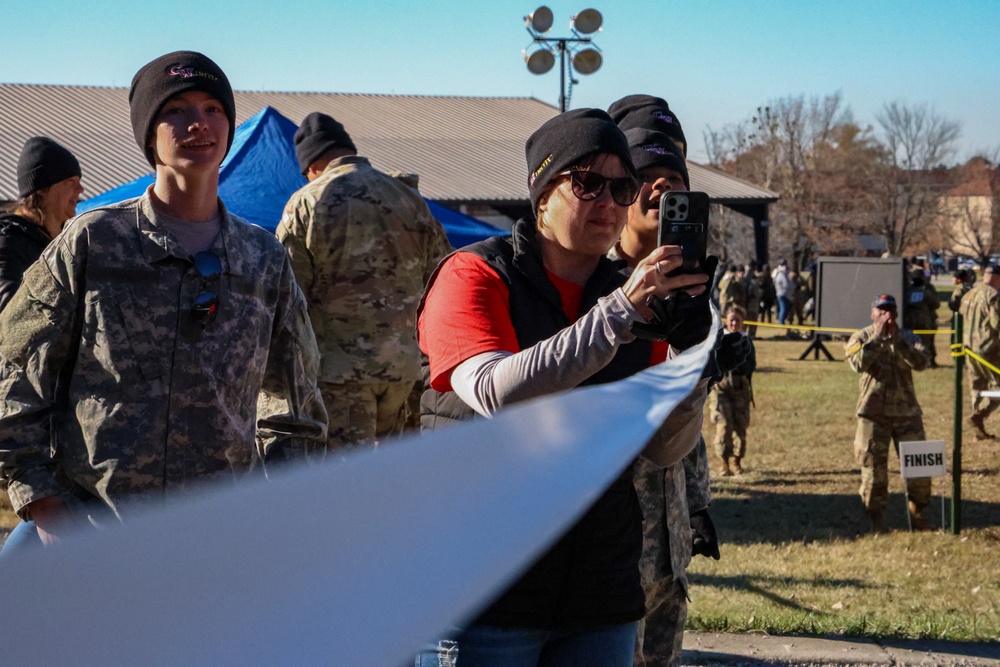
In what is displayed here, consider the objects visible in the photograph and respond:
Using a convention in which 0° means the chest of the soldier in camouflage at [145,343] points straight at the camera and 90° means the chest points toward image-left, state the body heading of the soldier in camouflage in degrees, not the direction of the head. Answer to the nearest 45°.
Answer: approximately 0°

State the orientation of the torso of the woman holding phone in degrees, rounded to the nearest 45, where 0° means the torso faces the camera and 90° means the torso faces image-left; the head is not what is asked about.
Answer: approximately 315°

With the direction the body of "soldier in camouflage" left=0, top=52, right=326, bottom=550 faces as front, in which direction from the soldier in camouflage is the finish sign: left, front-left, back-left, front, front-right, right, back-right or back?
back-left

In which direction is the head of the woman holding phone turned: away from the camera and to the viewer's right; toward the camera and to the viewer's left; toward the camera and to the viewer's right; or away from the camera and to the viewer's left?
toward the camera and to the viewer's right

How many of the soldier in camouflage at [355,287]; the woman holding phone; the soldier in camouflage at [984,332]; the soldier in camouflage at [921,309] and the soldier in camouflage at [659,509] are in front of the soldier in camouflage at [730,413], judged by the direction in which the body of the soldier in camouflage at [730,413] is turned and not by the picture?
3

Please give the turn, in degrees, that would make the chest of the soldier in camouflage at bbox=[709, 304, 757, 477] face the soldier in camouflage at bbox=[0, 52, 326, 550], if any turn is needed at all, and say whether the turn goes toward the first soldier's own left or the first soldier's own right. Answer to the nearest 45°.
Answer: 0° — they already face them

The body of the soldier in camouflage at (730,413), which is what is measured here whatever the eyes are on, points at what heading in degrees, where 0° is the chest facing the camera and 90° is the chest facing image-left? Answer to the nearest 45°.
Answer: approximately 0°

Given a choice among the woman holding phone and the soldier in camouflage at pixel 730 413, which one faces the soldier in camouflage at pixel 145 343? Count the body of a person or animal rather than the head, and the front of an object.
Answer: the soldier in camouflage at pixel 730 413

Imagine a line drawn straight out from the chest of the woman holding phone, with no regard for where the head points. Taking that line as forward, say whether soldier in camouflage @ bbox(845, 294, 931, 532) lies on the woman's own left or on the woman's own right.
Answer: on the woman's own left

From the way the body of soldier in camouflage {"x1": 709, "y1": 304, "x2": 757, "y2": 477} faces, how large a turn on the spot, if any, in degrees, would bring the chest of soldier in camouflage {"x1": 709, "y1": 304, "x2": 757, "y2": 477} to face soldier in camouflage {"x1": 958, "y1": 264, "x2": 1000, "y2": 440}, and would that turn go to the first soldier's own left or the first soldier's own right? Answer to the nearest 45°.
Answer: approximately 135° to the first soldier's own left
